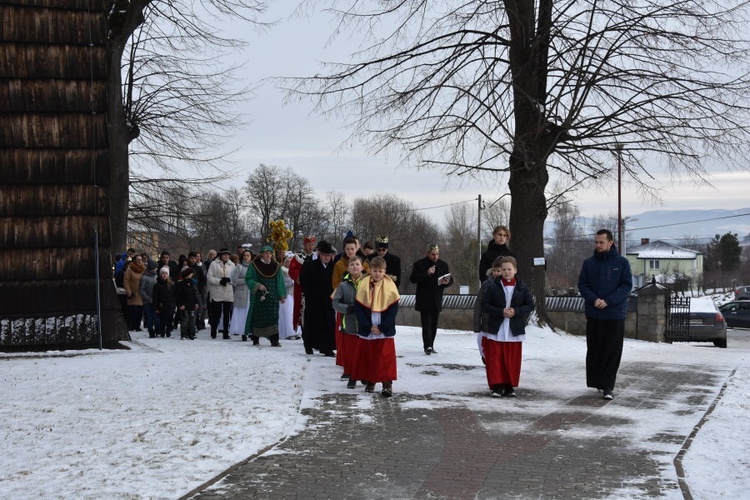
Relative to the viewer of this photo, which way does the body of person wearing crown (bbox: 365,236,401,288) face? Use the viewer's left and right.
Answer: facing the viewer

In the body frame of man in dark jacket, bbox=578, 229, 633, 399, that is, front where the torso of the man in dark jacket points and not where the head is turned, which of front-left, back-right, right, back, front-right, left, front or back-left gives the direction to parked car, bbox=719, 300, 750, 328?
back

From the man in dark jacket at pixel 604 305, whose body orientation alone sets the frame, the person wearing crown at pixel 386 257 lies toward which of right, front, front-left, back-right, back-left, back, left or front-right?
back-right

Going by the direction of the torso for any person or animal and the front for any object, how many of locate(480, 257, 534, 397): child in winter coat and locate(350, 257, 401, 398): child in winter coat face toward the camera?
2

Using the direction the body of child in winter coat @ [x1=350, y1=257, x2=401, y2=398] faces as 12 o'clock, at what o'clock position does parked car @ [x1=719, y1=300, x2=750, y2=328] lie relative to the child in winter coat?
The parked car is roughly at 7 o'clock from the child in winter coat.

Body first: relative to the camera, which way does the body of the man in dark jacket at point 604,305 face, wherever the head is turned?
toward the camera

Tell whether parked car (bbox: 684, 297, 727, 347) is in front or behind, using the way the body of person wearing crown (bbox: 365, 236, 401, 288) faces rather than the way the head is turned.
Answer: behind

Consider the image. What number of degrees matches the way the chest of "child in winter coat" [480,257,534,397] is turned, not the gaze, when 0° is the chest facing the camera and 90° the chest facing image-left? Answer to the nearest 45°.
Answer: approximately 0°

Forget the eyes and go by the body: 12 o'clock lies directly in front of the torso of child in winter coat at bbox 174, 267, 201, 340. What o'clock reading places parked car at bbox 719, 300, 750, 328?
The parked car is roughly at 9 o'clock from the child in winter coat.

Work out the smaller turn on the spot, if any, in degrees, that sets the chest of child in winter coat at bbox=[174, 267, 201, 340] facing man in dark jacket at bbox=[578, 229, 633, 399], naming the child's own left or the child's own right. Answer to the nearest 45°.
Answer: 0° — they already face them

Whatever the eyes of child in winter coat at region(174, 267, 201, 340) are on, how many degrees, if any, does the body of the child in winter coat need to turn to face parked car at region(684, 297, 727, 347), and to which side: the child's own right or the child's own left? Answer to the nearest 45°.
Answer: approximately 90° to the child's own left

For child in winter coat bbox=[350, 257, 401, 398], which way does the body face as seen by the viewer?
toward the camera
